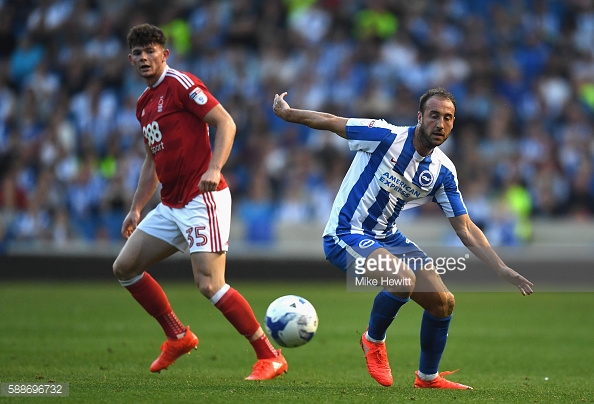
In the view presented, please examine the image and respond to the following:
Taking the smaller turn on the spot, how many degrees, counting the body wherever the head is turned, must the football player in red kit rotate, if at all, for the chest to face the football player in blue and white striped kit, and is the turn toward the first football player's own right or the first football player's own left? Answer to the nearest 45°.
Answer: approximately 135° to the first football player's own left

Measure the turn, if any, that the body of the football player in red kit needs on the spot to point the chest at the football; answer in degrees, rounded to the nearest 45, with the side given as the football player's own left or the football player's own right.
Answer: approximately 135° to the football player's own left

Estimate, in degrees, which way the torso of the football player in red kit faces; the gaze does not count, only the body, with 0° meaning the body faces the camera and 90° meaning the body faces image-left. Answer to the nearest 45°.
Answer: approximately 45°

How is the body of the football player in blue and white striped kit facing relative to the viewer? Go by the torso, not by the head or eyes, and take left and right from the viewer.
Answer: facing the viewer and to the right of the viewer

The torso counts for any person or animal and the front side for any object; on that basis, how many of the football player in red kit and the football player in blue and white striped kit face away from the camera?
0

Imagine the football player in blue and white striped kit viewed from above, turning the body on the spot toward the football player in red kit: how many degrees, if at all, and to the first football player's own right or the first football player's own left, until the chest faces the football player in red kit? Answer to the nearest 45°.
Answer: approximately 135° to the first football player's own right
